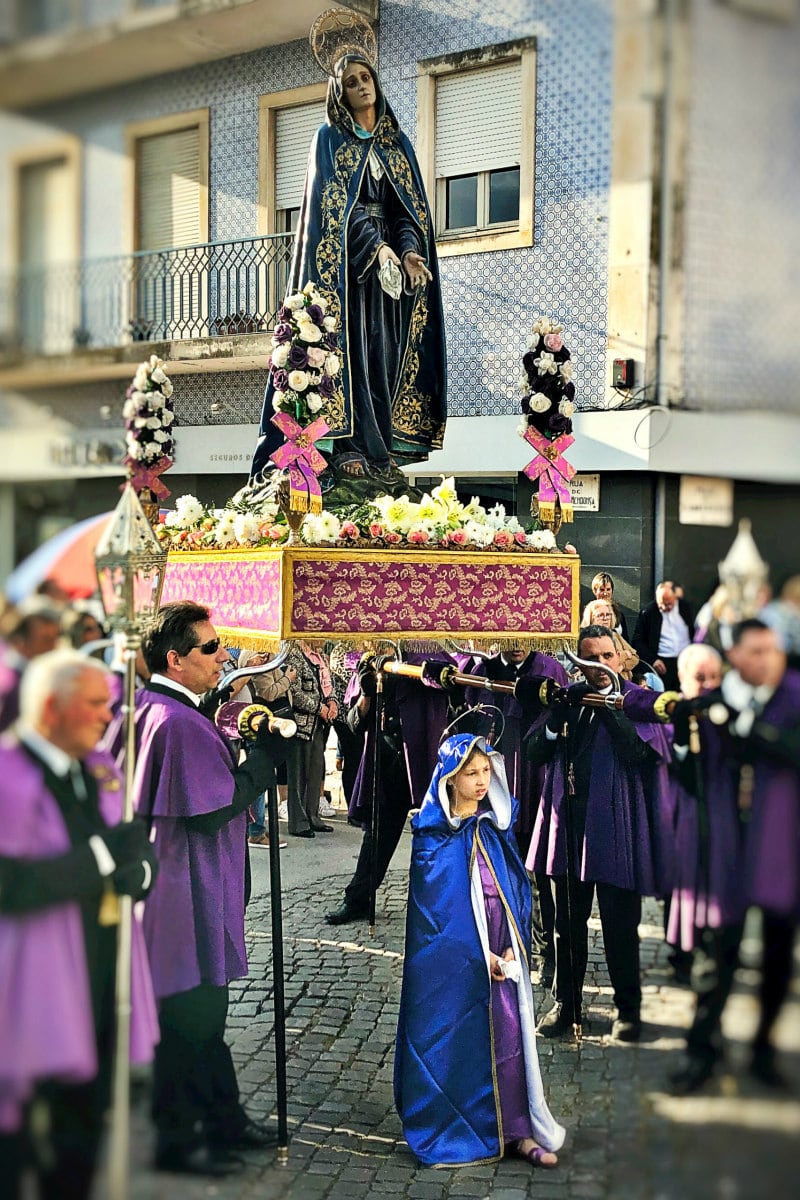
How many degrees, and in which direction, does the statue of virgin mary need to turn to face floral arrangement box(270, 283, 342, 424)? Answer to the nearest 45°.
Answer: approximately 45° to its right

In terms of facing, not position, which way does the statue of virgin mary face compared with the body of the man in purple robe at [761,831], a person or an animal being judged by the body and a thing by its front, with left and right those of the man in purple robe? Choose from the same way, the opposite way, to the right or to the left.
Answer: to the left

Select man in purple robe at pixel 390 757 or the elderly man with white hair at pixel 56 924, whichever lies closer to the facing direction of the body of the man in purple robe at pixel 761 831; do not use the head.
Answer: the elderly man with white hair

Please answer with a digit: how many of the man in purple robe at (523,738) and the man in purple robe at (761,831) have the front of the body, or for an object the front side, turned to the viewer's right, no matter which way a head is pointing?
0

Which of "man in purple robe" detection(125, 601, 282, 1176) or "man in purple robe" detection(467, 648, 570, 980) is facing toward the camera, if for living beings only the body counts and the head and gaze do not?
"man in purple robe" detection(467, 648, 570, 980)

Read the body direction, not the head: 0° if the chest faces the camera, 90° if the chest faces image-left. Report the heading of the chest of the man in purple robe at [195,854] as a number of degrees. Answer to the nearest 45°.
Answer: approximately 270°

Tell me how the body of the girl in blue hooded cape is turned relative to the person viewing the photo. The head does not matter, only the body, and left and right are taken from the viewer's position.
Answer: facing the viewer and to the right of the viewer

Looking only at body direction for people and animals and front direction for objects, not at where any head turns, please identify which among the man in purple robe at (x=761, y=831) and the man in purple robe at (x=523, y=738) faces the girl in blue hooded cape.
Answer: the man in purple robe at (x=523, y=738)

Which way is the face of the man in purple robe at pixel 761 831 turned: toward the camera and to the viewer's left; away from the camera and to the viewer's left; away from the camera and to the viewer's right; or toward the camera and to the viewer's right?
toward the camera and to the viewer's left

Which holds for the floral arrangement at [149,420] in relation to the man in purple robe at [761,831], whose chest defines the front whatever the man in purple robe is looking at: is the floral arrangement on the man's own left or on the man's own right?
on the man's own right

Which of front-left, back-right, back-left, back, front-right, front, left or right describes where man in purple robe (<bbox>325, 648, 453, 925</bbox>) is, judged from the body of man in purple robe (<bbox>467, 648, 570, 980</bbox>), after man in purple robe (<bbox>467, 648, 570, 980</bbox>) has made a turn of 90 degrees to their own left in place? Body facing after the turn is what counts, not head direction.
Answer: back-left

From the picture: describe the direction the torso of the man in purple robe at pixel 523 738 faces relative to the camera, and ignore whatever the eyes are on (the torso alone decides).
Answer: toward the camera

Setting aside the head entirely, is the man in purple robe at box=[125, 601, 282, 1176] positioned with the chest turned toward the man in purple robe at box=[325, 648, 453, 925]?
no
